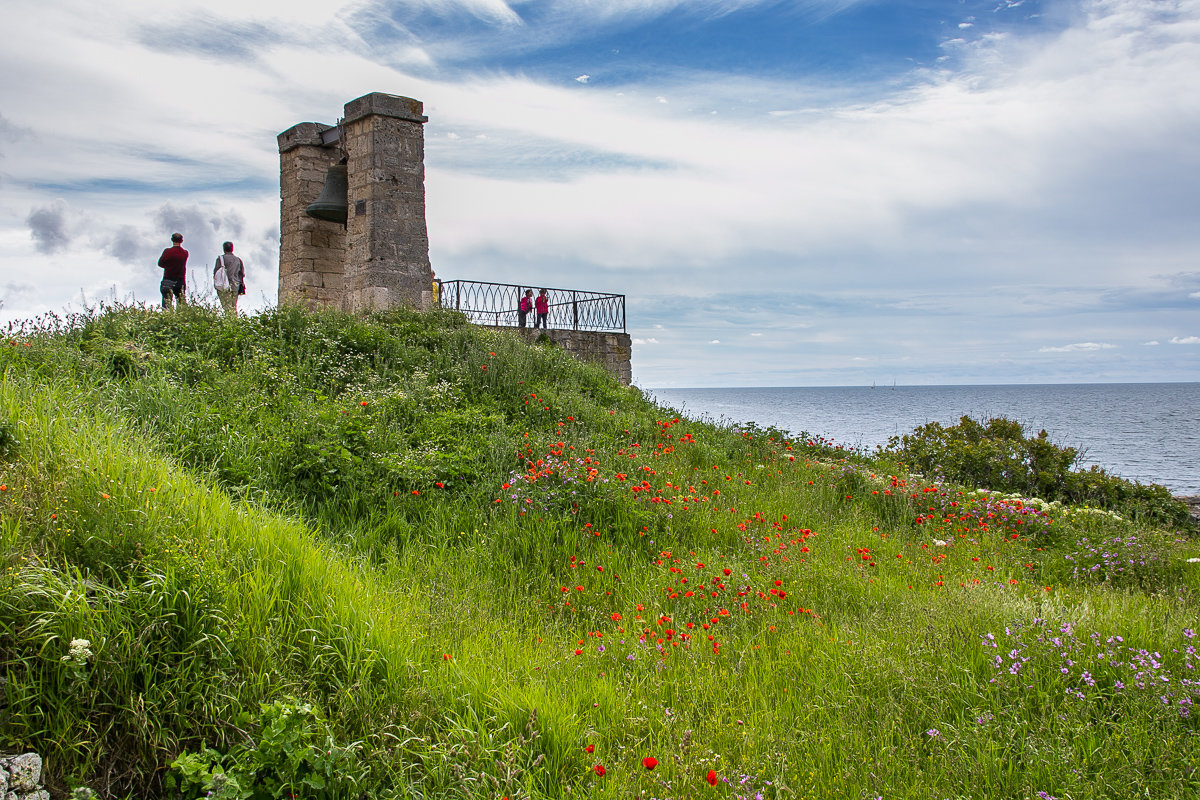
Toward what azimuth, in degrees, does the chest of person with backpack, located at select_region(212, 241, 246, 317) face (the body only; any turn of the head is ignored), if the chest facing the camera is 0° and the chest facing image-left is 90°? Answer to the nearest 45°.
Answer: approximately 180°

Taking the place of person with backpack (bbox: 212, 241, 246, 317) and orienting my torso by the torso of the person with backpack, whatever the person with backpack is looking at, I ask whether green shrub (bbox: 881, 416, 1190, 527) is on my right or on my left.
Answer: on my right

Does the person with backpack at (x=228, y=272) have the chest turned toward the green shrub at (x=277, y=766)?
no

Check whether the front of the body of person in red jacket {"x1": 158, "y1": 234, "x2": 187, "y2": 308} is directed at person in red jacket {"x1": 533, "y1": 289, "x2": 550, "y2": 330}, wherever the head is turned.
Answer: no

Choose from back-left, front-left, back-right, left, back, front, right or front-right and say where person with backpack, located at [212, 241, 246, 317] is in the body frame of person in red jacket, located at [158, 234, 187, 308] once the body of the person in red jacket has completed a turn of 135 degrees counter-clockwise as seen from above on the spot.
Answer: back

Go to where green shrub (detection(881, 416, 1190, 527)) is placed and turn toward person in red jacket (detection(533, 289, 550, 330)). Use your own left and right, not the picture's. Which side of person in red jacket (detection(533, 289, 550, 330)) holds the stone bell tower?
left

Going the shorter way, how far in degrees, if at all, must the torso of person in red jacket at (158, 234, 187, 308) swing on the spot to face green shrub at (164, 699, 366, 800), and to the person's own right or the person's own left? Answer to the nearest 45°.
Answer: approximately 180°

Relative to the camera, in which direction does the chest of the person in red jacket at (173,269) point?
away from the camera

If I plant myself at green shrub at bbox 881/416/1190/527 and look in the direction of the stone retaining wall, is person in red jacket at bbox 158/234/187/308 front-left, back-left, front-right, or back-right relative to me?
front-left

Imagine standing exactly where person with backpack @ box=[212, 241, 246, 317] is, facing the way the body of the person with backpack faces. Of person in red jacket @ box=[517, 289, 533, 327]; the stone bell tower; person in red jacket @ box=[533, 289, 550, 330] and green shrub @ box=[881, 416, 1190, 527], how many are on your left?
0
